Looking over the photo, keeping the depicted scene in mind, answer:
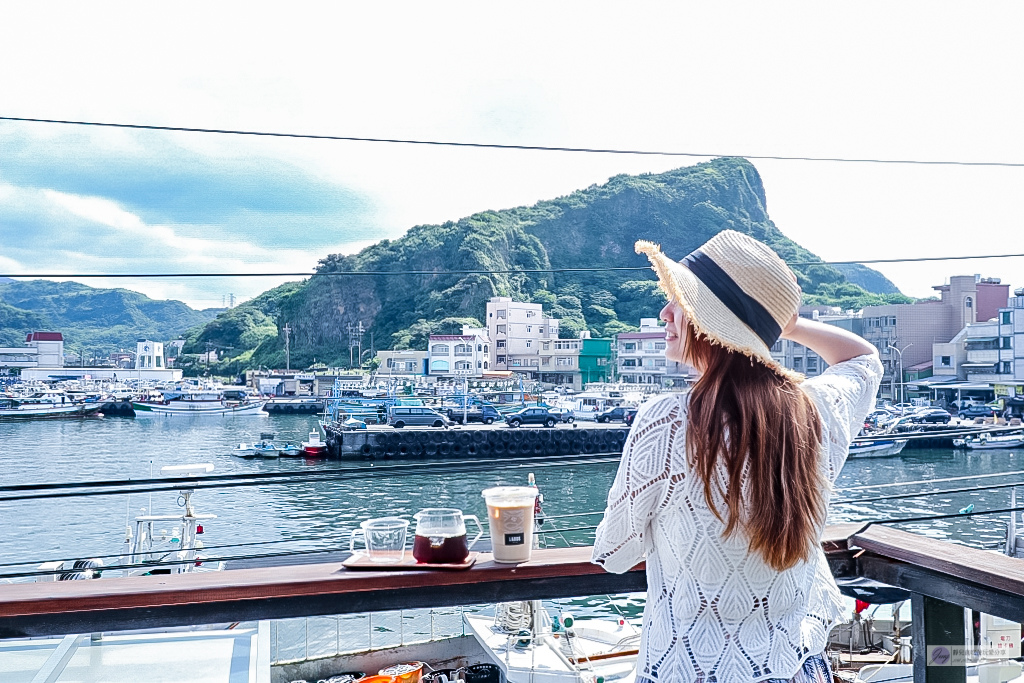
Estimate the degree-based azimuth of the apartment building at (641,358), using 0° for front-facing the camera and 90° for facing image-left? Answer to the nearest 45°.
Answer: approximately 0°

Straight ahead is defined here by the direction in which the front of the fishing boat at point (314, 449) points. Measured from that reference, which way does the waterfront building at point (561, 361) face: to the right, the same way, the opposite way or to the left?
the same way

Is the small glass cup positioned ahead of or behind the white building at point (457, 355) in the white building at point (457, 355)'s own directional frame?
ahead

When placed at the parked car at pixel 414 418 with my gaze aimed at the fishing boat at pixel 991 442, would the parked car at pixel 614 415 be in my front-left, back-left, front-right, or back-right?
front-left

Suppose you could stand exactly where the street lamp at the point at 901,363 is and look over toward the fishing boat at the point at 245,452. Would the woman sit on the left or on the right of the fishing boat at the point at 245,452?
left

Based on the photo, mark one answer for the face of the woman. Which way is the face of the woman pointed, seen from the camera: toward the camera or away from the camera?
away from the camera

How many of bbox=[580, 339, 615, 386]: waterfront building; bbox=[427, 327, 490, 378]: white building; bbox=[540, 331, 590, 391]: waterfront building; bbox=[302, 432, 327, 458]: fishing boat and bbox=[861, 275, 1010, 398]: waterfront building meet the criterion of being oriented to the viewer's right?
0

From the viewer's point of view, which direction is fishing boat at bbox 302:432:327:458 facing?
toward the camera

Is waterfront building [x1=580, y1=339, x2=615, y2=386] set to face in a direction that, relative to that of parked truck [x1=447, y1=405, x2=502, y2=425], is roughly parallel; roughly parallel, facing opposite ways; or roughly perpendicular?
roughly perpendicular

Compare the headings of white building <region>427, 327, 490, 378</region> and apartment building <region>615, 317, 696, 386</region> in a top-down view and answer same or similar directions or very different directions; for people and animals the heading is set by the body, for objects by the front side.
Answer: same or similar directions

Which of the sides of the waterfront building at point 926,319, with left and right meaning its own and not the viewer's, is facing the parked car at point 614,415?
front

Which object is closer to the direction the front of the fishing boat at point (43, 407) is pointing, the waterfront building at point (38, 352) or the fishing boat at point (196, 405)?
the fishing boat

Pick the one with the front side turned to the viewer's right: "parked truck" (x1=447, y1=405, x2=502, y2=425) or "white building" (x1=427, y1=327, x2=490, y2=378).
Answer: the parked truck

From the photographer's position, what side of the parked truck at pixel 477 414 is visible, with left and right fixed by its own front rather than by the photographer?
right

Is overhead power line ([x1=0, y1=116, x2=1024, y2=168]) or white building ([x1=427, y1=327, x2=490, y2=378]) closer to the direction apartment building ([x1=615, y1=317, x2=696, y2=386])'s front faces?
the overhead power line

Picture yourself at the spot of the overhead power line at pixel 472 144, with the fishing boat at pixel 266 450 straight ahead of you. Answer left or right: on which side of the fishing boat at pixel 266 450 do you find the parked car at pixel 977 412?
right
